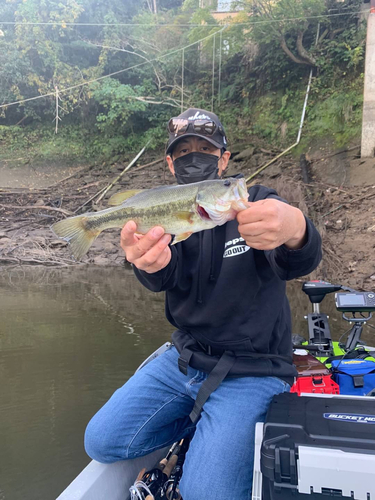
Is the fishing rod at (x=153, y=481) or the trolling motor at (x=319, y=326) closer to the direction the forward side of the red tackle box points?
the fishing rod

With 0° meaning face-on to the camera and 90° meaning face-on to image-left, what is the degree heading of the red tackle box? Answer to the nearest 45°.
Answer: approximately 0°

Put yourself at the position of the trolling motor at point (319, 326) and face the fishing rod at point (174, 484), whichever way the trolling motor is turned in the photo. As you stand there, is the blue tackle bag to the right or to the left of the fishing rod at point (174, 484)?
left

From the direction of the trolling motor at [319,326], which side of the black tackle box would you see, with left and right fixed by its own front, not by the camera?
back

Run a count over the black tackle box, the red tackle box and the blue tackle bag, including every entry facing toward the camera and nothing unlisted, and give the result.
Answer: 3

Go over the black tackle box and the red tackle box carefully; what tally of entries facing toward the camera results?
2

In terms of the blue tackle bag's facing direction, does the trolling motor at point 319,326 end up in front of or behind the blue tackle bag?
behind

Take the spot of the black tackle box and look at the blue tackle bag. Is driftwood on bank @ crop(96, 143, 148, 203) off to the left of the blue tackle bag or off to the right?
left

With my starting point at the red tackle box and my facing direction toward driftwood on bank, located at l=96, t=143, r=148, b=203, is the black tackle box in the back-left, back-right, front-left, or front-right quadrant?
back-left

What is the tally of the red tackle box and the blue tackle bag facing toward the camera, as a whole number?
2
